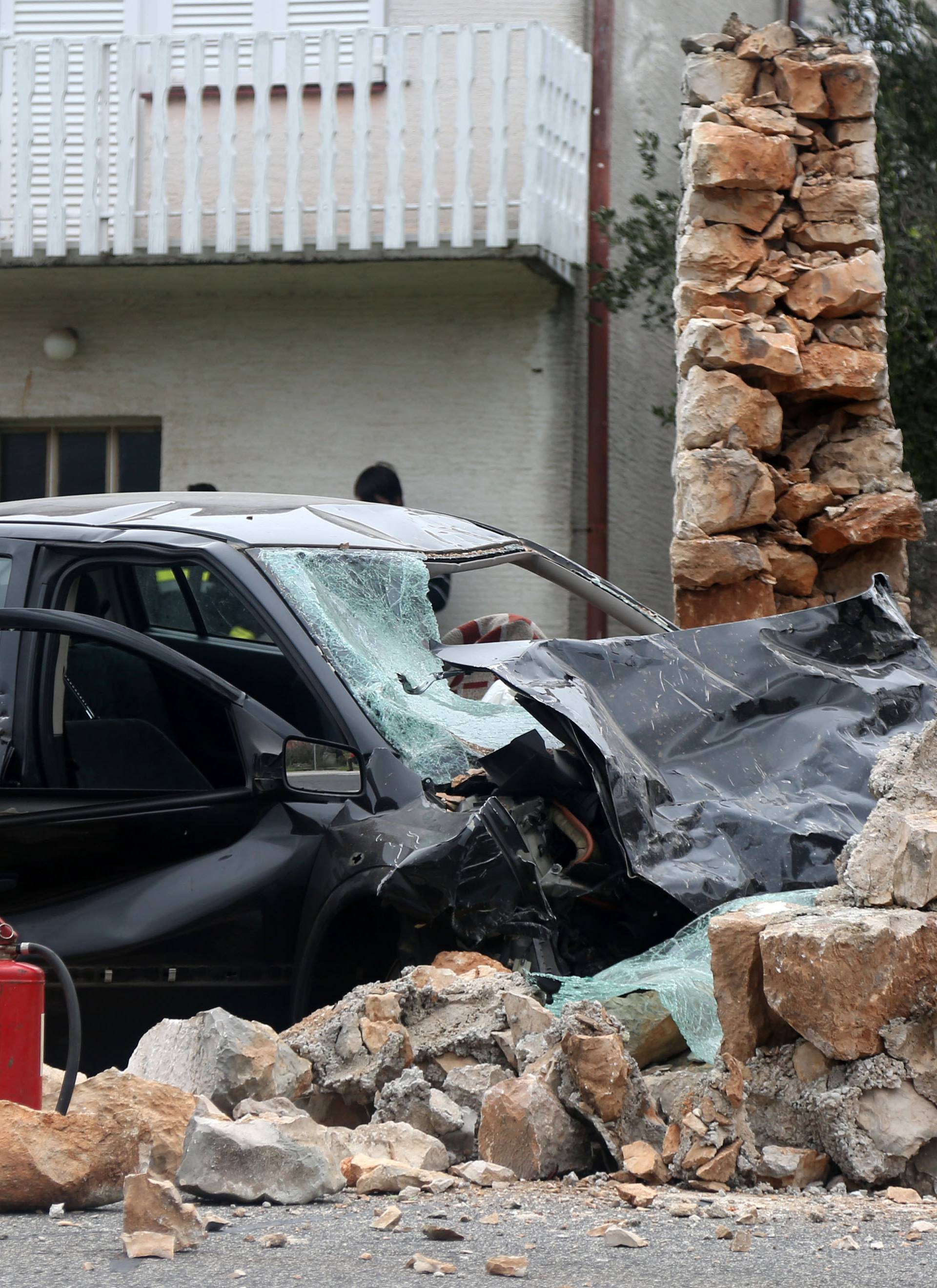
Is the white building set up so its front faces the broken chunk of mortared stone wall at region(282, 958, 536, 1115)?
yes

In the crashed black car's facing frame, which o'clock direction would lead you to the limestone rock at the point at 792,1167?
The limestone rock is roughly at 12 o'clock from the crashed black car.

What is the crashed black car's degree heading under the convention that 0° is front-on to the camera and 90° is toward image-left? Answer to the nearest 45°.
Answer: approximately 315°

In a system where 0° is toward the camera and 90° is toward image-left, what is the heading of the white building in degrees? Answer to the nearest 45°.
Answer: approximately 0°
